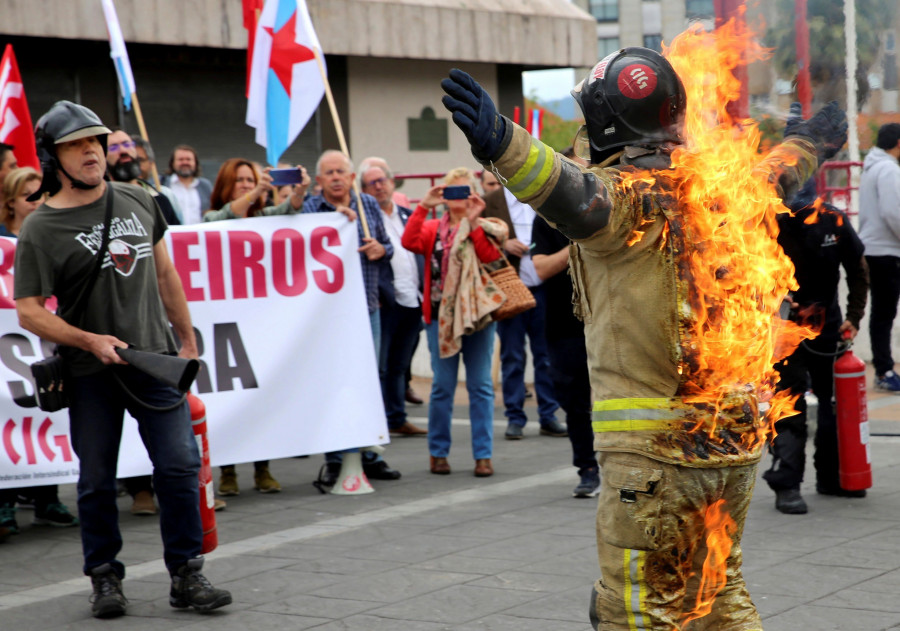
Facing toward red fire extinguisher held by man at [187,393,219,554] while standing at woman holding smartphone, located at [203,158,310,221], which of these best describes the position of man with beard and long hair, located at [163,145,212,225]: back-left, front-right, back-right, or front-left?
back-right

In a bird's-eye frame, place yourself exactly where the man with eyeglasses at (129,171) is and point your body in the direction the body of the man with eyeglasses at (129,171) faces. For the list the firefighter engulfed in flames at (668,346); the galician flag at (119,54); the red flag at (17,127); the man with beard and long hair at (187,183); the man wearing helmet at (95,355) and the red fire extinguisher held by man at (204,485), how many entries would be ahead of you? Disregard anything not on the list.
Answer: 3

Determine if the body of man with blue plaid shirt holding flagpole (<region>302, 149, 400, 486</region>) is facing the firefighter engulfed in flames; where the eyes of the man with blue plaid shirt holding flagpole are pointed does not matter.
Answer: yes

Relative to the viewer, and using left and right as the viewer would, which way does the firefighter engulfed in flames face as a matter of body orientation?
facing away from the viewer and to the left of the viewer

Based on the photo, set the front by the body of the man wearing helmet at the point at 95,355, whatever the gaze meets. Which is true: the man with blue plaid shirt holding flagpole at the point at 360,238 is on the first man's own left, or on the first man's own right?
on the first man's own left

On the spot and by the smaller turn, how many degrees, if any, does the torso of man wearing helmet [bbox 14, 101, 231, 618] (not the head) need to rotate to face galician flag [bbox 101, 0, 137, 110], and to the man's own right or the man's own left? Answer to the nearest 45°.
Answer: approximately 135° to the man's own left
